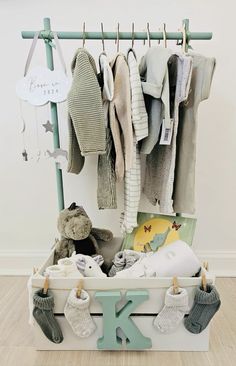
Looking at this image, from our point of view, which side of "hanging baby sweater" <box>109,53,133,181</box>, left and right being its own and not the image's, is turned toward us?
left
